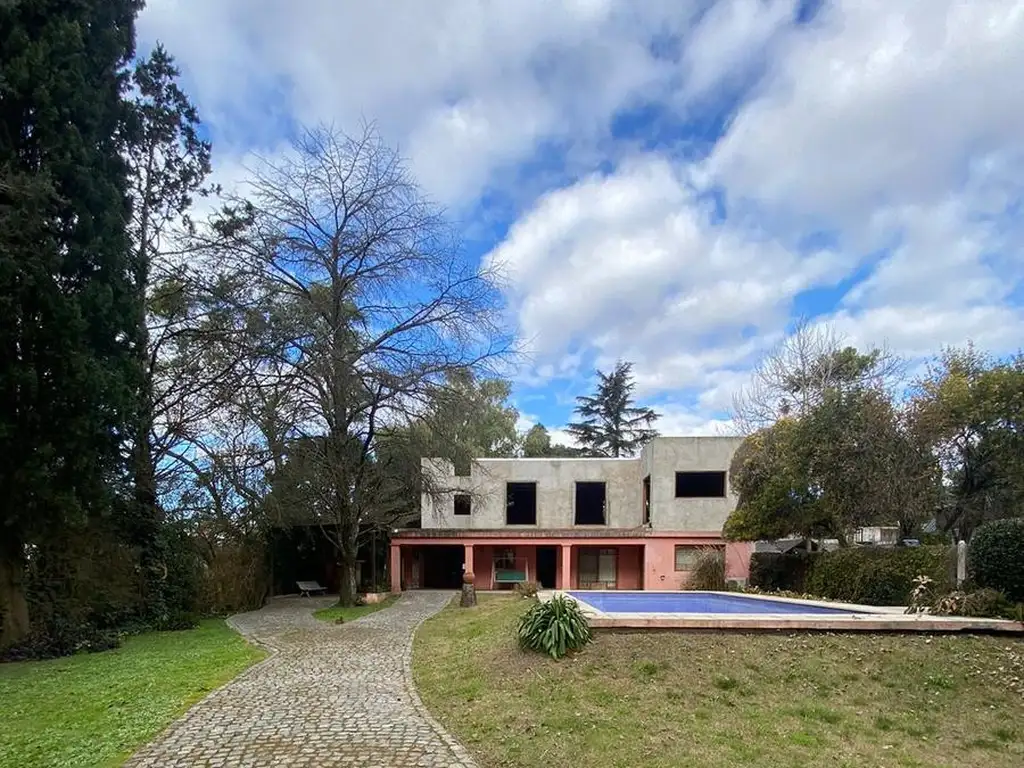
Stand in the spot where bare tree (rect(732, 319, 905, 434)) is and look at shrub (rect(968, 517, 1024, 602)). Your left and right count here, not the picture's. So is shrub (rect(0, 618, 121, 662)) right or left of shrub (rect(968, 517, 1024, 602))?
right

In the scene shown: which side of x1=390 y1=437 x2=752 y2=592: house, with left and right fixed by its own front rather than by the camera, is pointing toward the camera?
front

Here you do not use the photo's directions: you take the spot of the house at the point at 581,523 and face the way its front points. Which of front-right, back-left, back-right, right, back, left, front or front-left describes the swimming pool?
front

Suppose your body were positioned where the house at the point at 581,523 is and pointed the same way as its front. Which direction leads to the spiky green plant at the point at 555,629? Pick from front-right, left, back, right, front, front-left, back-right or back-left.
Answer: front

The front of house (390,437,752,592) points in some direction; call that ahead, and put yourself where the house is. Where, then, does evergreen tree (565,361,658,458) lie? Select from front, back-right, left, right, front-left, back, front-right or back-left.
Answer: back

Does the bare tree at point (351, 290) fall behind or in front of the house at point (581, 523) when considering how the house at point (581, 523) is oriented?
in front

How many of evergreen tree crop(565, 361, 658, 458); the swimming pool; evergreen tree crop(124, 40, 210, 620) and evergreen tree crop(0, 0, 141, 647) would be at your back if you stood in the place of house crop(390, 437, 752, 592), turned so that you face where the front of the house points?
1

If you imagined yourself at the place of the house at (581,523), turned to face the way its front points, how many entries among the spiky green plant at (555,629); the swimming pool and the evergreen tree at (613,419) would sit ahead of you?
2

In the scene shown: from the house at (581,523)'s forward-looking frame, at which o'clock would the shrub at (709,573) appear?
The shrub is roughly at 11 o'clock from the house.

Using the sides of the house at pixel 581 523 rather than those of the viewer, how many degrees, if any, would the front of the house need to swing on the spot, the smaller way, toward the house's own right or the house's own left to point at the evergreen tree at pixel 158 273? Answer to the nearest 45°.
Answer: approximately 45° to the house's own right

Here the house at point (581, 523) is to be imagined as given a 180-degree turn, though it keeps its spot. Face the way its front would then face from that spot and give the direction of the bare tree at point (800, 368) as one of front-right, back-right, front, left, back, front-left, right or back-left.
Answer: right
